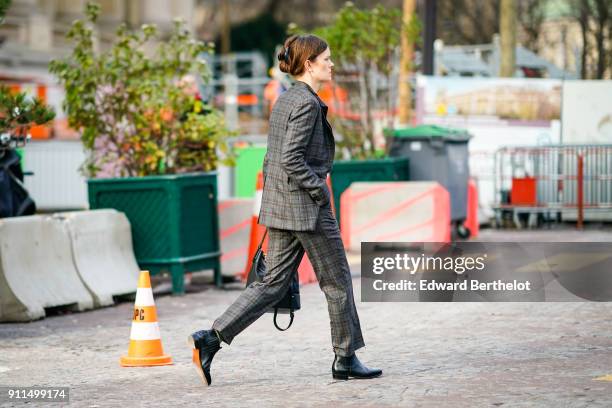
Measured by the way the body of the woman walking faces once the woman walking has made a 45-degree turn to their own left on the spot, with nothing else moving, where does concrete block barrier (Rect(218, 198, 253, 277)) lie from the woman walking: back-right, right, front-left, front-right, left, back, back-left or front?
front-left

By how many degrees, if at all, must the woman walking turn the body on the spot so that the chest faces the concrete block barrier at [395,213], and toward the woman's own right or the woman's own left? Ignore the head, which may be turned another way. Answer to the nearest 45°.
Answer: approximately 90° to the woman's own left

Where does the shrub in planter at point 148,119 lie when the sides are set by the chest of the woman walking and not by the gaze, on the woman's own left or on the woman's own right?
on the woman's own left

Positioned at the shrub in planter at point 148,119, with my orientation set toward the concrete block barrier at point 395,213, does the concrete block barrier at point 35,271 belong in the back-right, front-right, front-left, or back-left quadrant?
back-right

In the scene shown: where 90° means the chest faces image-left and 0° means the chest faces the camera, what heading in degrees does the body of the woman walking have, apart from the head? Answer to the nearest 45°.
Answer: approximately 270°

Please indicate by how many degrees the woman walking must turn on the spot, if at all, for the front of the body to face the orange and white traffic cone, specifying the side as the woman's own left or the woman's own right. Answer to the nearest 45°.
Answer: approximately 135° to the woman's own left

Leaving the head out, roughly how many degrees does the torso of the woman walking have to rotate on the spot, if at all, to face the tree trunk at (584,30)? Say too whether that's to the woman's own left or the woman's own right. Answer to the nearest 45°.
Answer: approximately 90° to the woman's own left

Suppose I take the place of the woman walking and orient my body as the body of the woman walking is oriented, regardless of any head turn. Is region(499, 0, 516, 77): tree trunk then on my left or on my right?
on my left

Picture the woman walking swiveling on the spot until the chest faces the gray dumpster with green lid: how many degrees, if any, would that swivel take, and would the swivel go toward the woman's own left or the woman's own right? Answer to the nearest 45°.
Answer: approximately 90° to the woman's own left

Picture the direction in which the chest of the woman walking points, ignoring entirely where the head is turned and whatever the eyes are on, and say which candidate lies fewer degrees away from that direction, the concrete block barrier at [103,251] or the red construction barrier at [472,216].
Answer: the red construction barrier

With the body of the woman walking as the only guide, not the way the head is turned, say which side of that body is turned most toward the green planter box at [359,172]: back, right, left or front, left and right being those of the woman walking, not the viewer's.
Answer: left

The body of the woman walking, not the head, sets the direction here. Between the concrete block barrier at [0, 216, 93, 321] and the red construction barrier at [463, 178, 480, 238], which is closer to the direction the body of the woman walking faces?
the red construction barrier

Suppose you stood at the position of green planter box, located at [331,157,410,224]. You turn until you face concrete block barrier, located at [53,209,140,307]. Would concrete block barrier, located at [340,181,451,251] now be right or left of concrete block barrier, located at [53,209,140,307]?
left

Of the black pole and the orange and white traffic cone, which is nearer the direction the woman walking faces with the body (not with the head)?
the black pole
